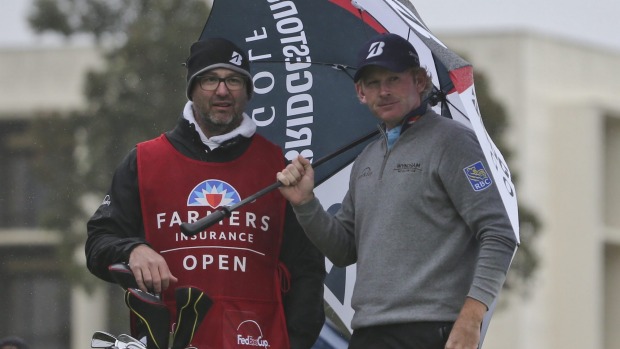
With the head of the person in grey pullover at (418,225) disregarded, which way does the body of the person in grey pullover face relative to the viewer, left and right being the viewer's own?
facing the viewer and to the left of the viewer
